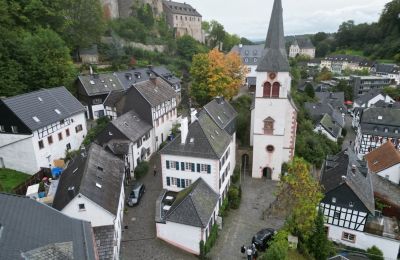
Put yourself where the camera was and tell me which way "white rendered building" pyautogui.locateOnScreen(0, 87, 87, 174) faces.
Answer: facing the viewer and to the right of the viewer

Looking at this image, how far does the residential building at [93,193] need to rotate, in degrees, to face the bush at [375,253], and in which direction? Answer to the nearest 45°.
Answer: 0° — it already faces it

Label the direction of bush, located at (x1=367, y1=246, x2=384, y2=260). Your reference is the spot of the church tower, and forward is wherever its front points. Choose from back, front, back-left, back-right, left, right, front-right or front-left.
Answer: front-left

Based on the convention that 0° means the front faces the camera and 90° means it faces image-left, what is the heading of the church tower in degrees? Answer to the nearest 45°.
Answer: approximately 0°

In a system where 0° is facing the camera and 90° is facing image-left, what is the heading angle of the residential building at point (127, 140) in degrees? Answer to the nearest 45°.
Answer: approximately 315°

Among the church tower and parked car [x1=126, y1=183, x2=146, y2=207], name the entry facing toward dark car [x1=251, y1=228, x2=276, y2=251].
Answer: the church tower

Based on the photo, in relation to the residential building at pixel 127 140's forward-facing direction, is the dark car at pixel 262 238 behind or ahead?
ahead

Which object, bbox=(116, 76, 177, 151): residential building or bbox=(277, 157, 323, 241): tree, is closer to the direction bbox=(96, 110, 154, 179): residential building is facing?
the tree
